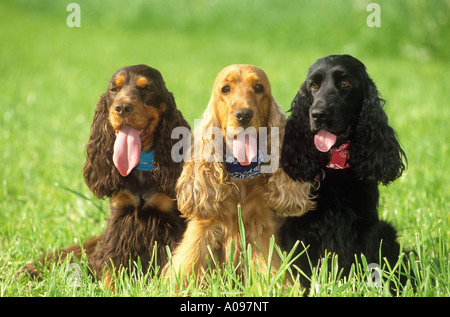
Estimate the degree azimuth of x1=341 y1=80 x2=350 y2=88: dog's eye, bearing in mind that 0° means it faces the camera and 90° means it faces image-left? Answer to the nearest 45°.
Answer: approximately 0°

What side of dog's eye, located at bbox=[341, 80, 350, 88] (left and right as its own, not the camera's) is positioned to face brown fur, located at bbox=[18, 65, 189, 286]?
right
